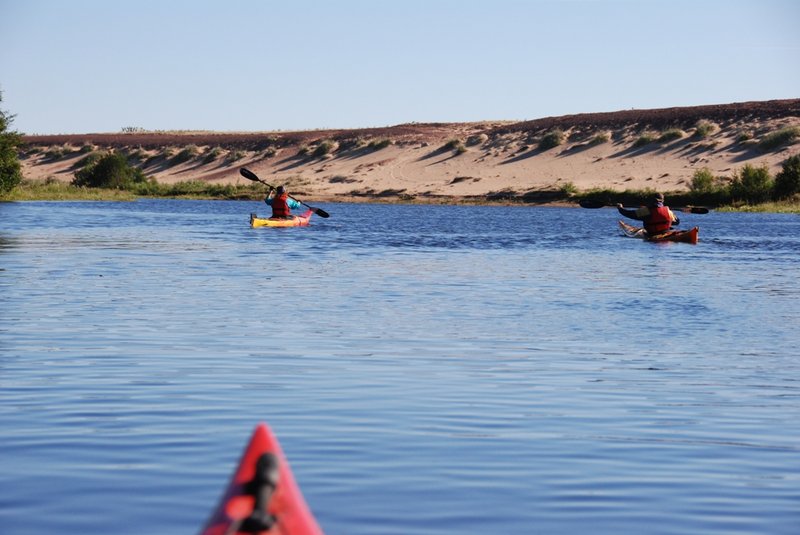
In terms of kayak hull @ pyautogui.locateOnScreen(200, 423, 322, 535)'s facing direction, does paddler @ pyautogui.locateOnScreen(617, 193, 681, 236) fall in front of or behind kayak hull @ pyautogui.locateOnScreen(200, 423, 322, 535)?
in front

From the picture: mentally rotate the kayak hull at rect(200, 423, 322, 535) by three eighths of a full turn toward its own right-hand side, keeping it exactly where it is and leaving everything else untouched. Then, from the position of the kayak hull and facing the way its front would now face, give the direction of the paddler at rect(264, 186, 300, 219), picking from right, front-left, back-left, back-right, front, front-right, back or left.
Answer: back-left

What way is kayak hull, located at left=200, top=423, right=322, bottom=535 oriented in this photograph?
away from the camera
